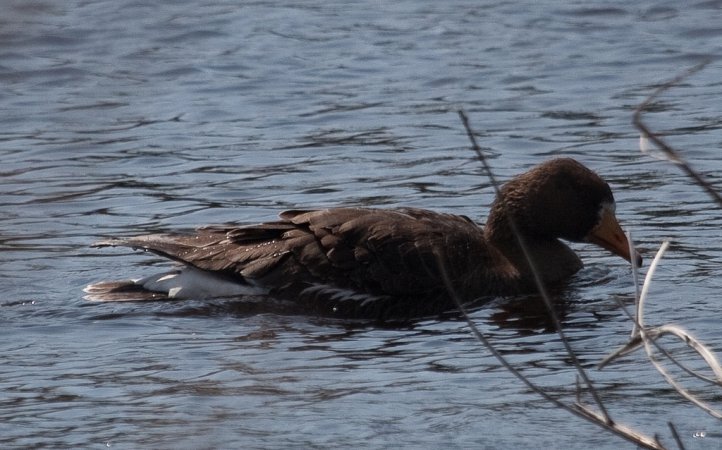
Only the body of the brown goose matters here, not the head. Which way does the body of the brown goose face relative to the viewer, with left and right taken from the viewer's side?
facing to the right of the viewer
